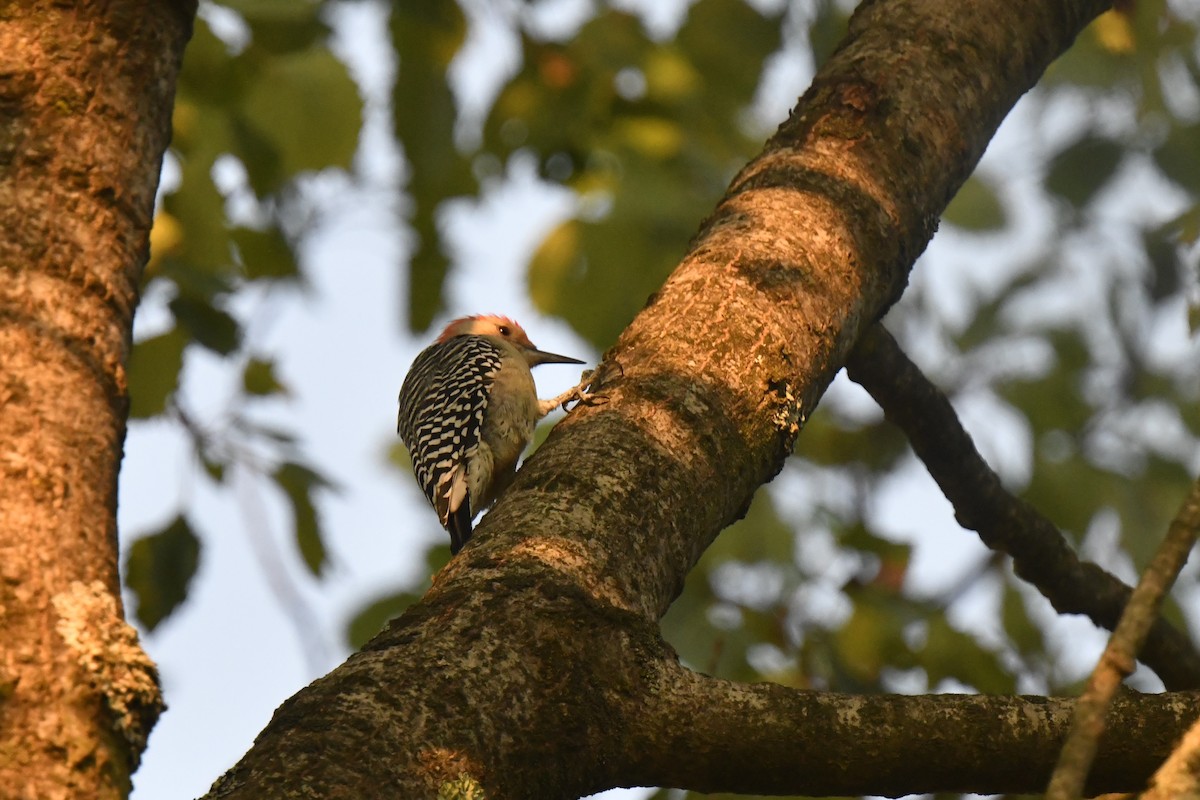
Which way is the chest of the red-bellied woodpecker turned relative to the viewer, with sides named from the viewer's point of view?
facing to the right of the viewer

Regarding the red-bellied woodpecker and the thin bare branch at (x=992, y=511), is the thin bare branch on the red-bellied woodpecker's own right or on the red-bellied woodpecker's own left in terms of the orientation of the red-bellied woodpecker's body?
on the red-bellied woodpecker's own right

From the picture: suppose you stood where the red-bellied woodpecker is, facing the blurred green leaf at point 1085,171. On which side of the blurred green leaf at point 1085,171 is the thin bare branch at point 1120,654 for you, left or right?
right

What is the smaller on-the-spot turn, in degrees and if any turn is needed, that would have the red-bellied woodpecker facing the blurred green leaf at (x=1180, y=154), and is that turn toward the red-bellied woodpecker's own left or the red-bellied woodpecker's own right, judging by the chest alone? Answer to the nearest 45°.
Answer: approximately 45° to the red-bellied woodpecker's own right

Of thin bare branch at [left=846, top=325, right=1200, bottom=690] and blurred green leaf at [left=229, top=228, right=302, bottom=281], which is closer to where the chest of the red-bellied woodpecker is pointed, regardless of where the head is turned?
the thin bare branch
